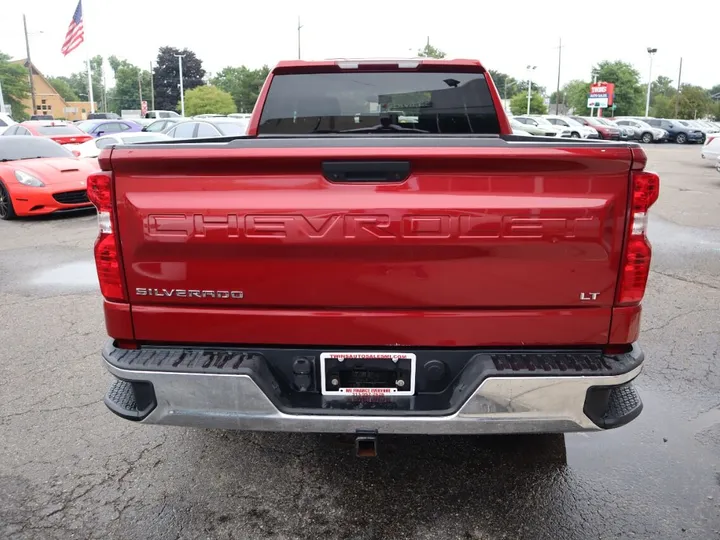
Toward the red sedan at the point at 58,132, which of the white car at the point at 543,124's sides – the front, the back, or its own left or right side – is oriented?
right

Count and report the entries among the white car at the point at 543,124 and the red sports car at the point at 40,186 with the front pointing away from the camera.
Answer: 0

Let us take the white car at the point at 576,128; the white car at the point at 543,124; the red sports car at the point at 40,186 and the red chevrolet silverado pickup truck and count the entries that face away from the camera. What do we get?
1

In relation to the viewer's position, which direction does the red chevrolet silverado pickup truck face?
facing away from the viewer

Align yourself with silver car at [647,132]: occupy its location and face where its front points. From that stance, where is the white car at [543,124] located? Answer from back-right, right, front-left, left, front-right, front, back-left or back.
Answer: right

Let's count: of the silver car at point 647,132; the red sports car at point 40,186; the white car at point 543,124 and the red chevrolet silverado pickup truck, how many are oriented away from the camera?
1

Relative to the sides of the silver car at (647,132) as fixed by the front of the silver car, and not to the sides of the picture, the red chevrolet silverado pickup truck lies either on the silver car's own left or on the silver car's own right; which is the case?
on the silver car's own right

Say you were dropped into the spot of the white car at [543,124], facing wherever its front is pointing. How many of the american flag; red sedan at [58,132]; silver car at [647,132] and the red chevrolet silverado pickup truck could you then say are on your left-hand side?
1

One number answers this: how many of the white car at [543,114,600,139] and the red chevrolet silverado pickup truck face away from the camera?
1

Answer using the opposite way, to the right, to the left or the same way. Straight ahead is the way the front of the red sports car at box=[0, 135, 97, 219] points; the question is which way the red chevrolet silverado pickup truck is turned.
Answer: to the left

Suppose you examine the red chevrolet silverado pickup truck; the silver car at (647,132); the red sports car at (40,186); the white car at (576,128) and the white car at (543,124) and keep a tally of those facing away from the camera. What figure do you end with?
1

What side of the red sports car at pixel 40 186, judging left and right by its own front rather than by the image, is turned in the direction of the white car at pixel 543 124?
left

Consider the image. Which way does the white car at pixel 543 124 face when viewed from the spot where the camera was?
facing the viewer and to the right of the viewer

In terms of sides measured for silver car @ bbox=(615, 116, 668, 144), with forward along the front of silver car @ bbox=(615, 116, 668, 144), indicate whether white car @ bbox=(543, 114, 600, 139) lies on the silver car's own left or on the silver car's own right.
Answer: on the silver car's own right
